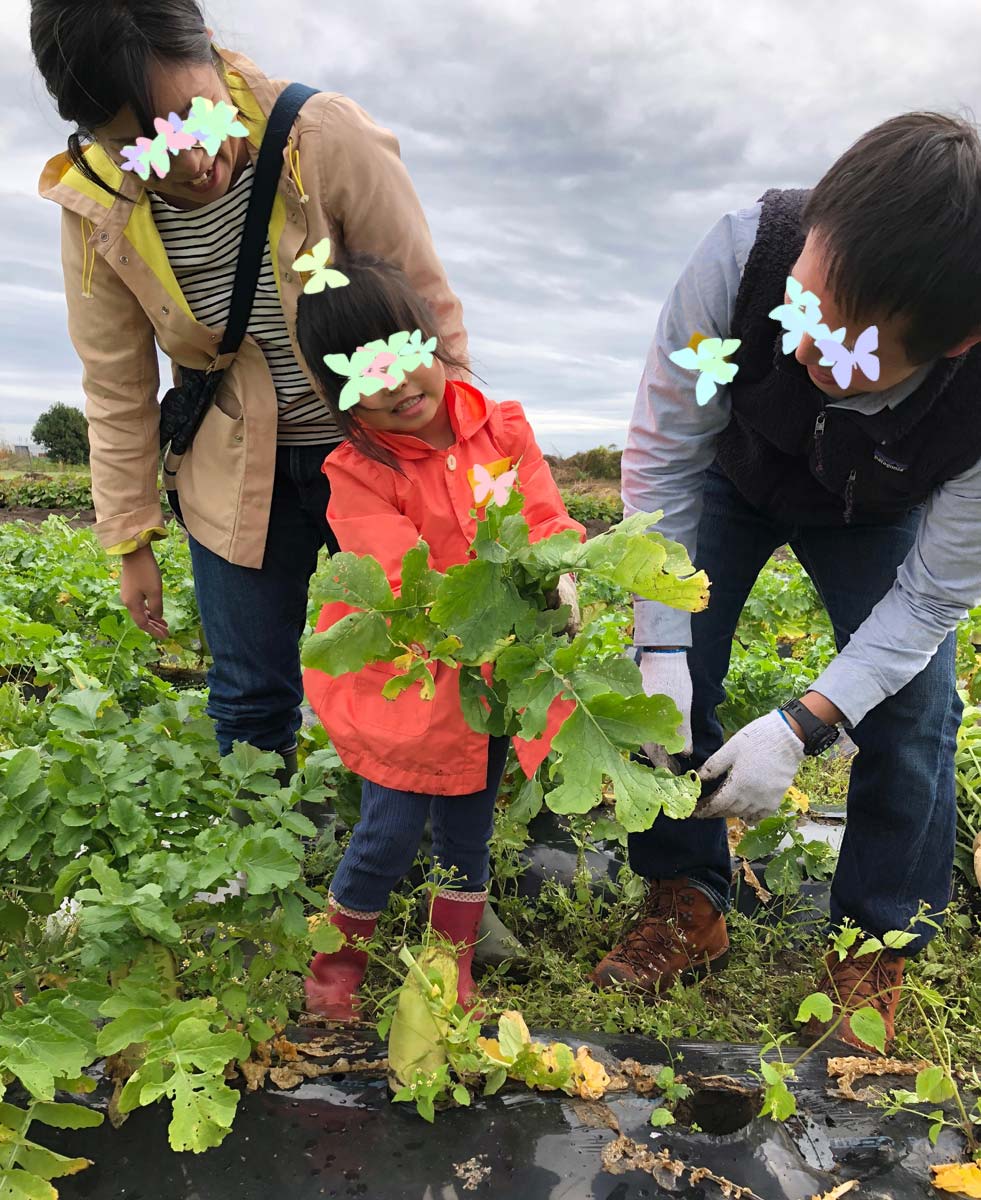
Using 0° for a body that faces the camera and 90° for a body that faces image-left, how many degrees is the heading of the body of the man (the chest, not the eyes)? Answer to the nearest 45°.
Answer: approximately 45°
